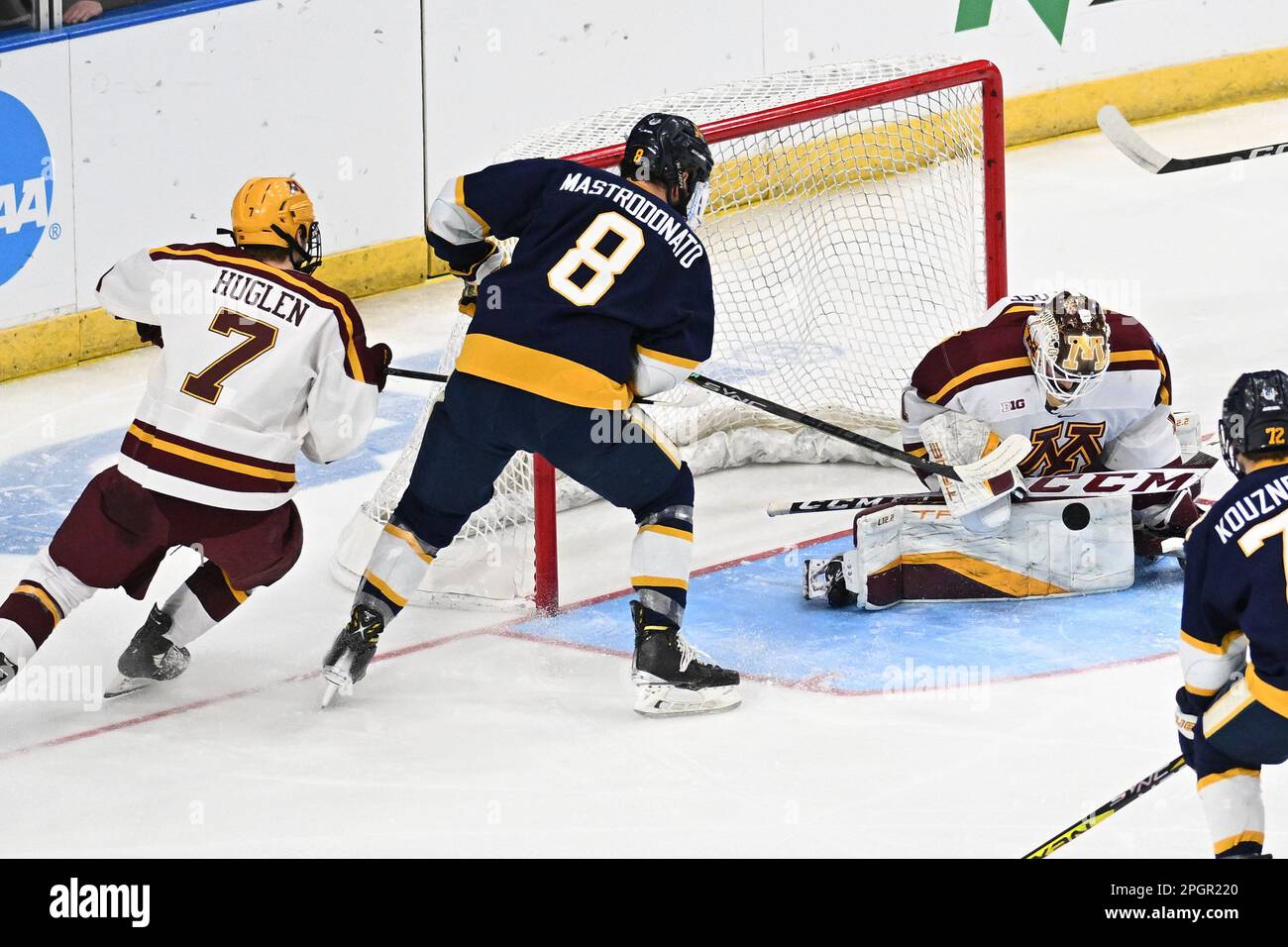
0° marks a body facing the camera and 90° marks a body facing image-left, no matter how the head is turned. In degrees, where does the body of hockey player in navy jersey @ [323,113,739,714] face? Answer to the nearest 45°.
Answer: approximately 225°

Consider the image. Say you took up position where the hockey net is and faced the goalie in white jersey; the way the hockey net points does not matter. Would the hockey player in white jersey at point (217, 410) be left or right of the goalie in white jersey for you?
right

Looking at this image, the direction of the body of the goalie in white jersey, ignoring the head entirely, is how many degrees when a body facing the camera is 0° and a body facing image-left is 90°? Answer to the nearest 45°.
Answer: approximately 0°

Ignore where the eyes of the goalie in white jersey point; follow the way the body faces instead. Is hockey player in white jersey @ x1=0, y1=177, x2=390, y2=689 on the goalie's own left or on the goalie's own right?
on the goalie's own right

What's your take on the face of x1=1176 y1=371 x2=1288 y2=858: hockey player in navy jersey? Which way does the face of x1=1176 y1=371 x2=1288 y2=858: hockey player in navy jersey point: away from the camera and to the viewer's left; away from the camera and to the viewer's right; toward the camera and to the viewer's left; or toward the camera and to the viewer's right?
away from the camera and to the viewer's left

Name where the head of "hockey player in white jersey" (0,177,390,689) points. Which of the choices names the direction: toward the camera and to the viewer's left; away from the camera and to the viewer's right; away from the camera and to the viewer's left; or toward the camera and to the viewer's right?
away from the camera and to the viewer's right

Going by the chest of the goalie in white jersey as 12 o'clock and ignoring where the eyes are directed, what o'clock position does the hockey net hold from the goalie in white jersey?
The hockey net is roughly at 5 o'clock from the goalie in white jersey.

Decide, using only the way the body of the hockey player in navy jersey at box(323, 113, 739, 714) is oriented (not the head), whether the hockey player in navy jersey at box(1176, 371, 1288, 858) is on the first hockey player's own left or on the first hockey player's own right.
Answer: on the first hockey player's own right

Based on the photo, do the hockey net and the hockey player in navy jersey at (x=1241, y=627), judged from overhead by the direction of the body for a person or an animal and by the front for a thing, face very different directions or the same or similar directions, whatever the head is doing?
very different directions
